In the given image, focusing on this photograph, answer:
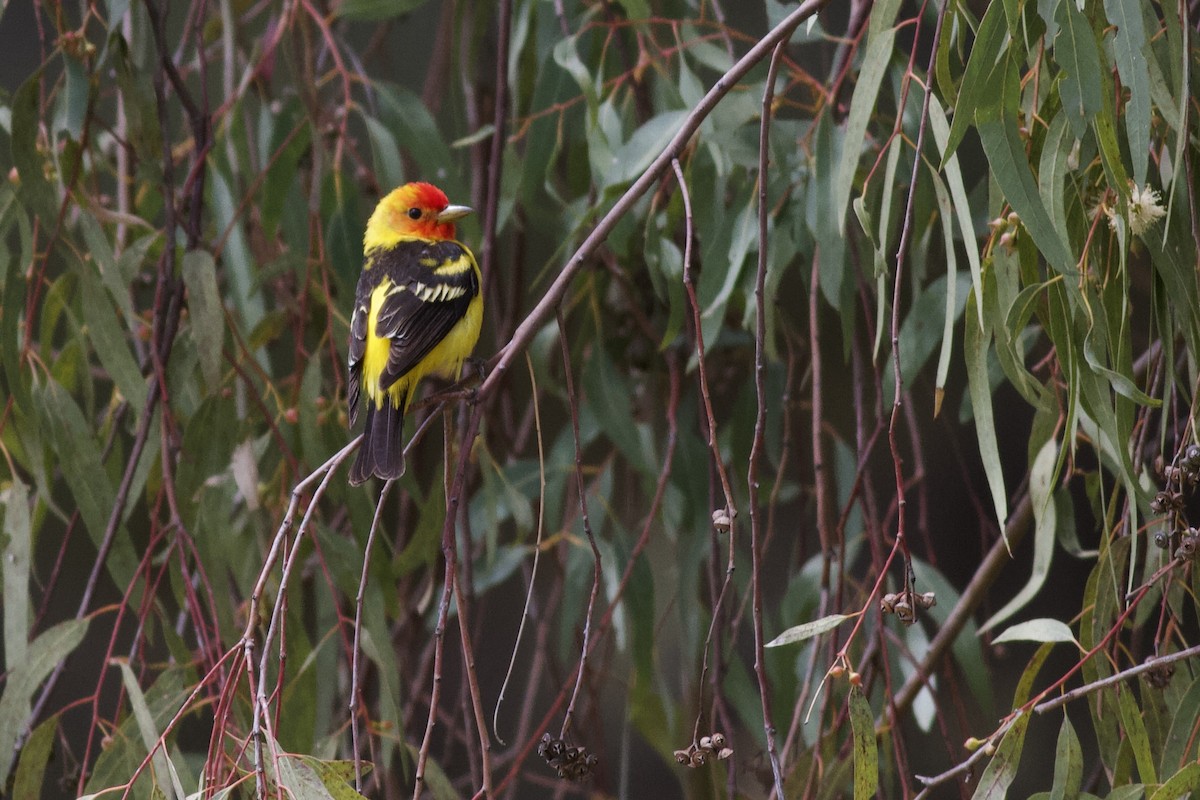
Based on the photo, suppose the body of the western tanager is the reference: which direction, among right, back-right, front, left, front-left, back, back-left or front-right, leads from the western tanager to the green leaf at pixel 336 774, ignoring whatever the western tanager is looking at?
back-right

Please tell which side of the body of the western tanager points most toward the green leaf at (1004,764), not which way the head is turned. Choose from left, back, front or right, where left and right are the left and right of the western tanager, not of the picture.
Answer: right

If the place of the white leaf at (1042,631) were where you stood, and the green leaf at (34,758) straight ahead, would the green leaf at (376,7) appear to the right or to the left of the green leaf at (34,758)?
right

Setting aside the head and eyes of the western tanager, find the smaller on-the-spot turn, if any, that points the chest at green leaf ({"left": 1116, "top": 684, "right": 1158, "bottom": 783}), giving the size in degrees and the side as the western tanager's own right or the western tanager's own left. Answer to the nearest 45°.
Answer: approximately 90° to the western tanager's own right

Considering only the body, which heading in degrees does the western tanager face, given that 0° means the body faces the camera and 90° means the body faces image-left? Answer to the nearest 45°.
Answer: approximately 225°

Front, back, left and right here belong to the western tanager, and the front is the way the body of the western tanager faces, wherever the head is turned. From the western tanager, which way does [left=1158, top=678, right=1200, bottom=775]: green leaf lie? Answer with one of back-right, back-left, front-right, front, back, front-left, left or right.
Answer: right

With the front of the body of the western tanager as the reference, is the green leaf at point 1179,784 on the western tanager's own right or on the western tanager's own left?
on the western tanager's own right

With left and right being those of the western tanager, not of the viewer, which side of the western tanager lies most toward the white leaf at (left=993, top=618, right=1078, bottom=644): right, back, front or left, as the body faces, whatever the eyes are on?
right

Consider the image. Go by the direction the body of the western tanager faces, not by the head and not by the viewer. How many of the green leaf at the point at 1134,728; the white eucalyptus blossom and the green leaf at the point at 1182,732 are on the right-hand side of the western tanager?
3
